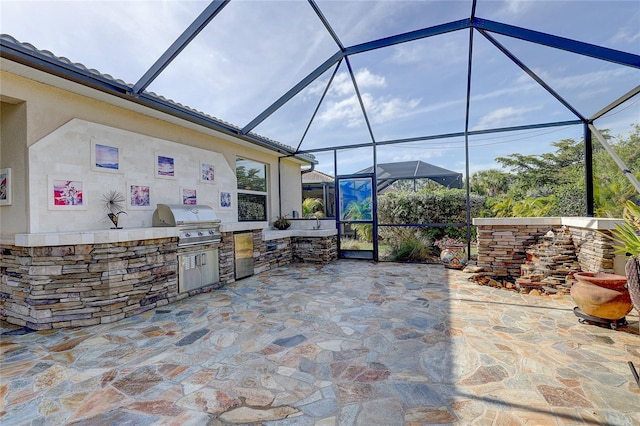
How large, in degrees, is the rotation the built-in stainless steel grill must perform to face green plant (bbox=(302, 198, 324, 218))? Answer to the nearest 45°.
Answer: approximately 90° to its left

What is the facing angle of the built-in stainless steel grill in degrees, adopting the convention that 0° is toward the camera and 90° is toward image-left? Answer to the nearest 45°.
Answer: approximately 315°

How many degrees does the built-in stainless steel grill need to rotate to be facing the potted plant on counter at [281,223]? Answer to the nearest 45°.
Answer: approximately 90° to its left

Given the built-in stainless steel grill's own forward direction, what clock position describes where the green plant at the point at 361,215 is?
The green plant is roughly at 10 o'clock from the built-in stainless steel grill.

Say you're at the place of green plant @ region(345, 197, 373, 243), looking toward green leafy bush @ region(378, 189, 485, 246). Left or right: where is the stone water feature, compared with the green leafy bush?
right

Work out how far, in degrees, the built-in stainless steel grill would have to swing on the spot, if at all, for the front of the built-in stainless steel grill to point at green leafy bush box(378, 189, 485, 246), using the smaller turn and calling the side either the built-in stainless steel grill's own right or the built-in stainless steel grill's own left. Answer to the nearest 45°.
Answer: approximately 45° to the built-in stainless steel grill's own left

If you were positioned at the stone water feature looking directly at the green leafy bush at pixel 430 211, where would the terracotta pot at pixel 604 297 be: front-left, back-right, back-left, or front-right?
back-left
